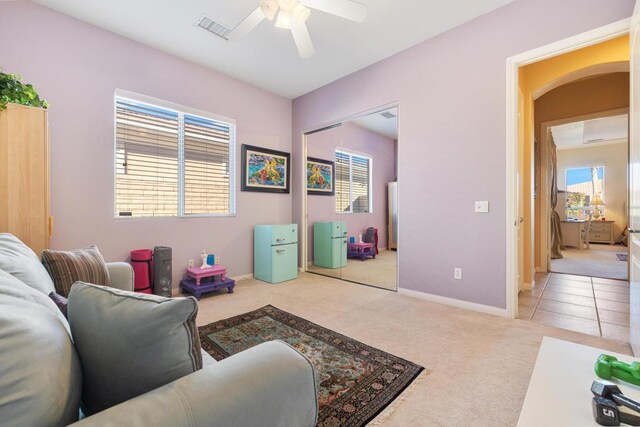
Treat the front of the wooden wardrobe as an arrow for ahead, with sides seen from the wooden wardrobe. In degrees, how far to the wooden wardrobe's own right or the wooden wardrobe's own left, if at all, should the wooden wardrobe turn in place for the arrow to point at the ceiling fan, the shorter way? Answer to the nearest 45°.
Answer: approximately 45° to the wooden wardrobe's own right

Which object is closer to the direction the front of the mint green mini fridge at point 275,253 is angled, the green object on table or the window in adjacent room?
the green object on table

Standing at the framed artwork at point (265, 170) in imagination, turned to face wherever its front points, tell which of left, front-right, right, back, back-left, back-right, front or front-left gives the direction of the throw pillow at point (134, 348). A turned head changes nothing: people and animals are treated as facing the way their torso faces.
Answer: front-right

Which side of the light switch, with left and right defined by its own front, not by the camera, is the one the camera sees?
front

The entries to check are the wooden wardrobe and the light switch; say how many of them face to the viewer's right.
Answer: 1

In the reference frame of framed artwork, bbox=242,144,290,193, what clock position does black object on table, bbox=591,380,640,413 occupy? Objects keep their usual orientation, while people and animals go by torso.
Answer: The black object on table is roughly at 1 o'clock from the framed artwork.

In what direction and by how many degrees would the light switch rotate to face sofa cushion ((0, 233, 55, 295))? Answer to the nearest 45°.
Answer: approximately 45° to its right

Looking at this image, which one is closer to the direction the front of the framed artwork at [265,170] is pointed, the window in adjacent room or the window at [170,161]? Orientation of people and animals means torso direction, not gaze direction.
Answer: the window in adjacent room

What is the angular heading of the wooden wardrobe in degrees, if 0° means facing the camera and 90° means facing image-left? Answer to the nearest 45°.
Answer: approximately 270°

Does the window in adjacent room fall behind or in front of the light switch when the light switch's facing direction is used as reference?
behind

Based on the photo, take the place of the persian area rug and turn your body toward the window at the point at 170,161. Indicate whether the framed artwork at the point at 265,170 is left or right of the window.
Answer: right
